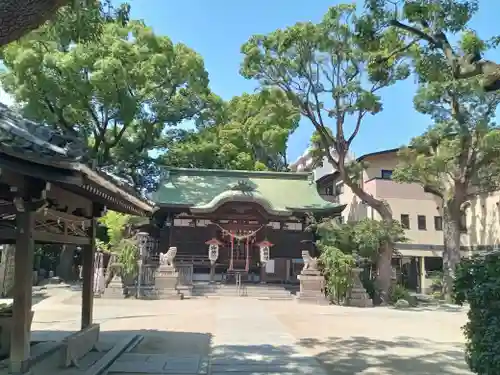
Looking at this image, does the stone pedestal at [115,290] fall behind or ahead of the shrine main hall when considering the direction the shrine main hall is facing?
ahead

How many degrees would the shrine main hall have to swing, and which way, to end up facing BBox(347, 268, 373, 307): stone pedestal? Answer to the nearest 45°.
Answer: approximately 45° to its left

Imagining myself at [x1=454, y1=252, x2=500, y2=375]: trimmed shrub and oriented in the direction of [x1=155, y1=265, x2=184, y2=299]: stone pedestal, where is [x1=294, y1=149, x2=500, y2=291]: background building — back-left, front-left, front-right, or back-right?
front-right

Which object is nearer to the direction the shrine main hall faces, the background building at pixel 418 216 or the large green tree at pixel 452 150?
the large green tree

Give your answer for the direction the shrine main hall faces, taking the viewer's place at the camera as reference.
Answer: facing the viewer

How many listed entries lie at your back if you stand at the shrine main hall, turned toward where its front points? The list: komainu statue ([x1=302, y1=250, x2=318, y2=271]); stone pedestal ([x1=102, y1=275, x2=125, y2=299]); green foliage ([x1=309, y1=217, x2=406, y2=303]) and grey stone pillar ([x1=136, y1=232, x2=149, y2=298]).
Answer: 0

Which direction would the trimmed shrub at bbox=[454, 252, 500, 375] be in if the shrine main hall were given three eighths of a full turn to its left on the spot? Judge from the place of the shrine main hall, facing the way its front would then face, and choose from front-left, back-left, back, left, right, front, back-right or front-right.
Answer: back-right

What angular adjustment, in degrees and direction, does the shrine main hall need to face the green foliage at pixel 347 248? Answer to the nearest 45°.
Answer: approximately 45° to its left

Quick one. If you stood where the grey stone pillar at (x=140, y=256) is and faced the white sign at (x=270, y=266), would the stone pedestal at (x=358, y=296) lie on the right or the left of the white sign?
right

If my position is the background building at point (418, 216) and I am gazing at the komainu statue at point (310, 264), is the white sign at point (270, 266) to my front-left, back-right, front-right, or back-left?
front-right

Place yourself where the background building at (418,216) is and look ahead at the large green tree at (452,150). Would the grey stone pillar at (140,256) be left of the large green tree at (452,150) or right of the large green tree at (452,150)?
right

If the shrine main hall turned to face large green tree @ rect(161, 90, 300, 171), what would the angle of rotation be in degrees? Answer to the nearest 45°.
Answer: approximately 180°

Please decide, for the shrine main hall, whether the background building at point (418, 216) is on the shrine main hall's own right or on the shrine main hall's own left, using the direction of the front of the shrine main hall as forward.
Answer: on the shrine main hall's own left

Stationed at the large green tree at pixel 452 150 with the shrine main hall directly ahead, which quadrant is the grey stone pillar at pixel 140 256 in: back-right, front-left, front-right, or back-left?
front-left

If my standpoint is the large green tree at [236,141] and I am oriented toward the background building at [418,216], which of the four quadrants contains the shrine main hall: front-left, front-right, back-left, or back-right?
front-right

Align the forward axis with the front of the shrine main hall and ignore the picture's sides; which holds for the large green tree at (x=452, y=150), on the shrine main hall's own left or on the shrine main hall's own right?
on the shrine main hall's own left

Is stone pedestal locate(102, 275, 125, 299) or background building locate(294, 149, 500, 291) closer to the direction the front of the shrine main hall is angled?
the stone pedestal

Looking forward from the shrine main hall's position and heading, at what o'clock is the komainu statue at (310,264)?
The komainu statue is roughly at 11 o'clock from the shrine main hall.

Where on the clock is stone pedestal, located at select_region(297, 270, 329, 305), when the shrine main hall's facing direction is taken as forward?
The stone pedestal is roughly at 11 o'clock from the shrine main hall.
